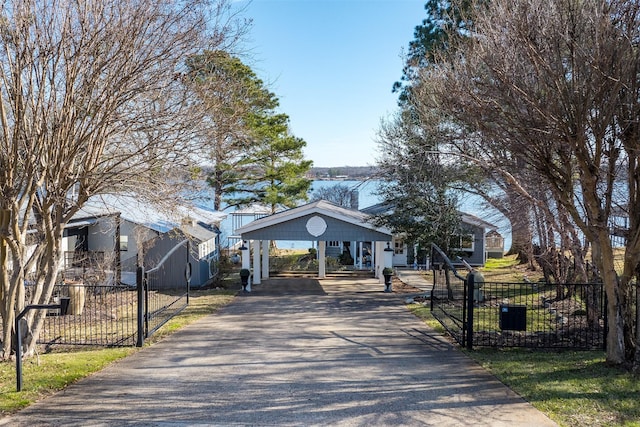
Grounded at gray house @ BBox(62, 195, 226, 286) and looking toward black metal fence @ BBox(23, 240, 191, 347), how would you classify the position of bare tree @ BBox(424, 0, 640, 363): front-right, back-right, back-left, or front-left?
front-left

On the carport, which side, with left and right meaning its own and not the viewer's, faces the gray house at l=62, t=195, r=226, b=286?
right

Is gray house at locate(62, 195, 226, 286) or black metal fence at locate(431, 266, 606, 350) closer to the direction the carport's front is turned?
the black metal fence

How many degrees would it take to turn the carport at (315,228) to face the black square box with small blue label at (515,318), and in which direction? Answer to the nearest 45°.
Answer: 0° — it already faces it

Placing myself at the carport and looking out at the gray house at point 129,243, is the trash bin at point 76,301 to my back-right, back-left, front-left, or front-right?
front-left

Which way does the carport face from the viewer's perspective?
toward the camera
